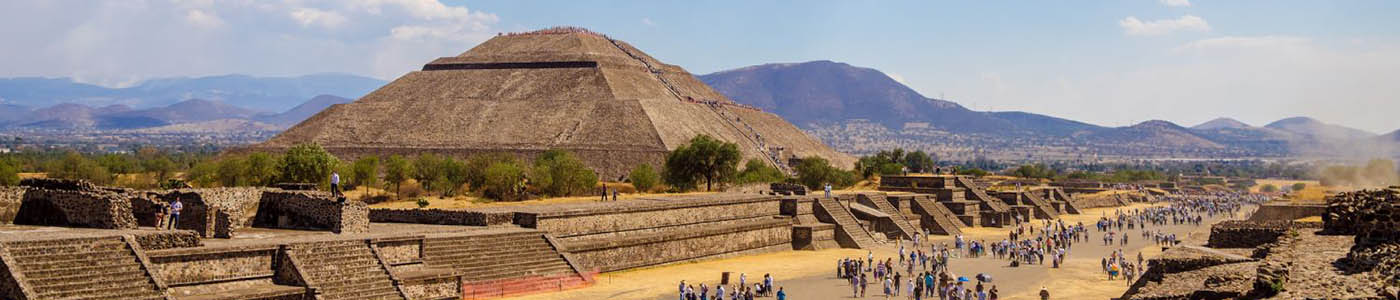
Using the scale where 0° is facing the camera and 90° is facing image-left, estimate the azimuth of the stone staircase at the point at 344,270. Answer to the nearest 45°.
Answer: approximately 315°

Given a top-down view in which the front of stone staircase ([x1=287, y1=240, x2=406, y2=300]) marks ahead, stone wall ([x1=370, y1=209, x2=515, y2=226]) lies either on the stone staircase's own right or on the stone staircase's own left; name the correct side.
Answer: on the stone staircase's own left

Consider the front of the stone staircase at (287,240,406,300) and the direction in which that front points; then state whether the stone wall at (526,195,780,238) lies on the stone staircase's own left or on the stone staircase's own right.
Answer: on the stone staircase's own left

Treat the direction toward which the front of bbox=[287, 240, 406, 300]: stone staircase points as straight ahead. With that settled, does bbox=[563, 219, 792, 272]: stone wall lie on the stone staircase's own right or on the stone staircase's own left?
on the stone staircase's own left
